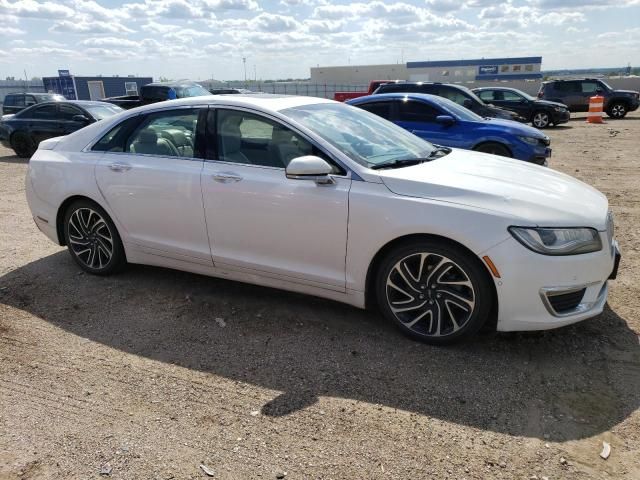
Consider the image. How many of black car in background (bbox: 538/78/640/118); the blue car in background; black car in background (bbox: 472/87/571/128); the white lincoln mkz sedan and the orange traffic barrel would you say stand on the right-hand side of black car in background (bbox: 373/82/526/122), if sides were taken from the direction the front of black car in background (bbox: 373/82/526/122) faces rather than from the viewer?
2

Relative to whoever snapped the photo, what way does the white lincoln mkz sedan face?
facing the viewer and to the right of the viewer

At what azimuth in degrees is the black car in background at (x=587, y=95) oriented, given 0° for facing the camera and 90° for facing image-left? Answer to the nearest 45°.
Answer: approximately 270°

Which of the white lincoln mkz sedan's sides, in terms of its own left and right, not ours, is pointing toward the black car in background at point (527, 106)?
left

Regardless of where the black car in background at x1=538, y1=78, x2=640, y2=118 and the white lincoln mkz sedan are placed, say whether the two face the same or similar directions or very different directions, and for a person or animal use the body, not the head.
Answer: same or similar directions

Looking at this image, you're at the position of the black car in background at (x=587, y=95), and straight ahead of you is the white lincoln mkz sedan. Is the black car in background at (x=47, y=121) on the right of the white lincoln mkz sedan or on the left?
right

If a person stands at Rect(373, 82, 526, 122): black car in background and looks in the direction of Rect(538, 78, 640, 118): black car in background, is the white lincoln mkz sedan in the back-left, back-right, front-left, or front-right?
back-right

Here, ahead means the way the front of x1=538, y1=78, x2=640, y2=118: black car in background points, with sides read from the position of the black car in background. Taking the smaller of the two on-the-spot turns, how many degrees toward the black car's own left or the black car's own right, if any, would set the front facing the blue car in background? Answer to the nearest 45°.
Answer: approximately 90° to the black car's own right

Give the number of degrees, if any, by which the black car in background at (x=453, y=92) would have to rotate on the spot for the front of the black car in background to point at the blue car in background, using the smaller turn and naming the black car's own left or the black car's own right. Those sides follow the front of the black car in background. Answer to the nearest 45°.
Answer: approximately 90° to the black car's own right

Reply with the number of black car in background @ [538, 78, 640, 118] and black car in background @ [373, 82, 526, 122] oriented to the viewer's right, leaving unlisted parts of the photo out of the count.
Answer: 2

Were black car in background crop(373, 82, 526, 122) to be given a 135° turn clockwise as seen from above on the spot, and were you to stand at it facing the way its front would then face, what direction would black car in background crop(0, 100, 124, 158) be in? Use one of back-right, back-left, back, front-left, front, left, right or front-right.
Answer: front-right

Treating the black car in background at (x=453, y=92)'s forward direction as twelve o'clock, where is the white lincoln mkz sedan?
The white lincoln mkz sedan is roughly at 3 o'clock from the black car in background.

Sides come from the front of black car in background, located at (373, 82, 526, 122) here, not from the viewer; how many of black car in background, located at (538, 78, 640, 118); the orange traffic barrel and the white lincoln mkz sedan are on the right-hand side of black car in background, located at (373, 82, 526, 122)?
1

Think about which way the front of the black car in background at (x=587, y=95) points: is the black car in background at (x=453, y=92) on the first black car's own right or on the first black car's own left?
on the first black car's own right

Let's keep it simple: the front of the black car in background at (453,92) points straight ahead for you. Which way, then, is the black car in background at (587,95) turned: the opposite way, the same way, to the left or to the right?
the same way

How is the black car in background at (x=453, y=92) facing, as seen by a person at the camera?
facing to the right of the viewer
